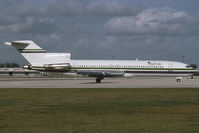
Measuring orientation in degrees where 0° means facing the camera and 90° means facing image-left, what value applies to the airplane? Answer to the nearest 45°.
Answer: approximately 270°
